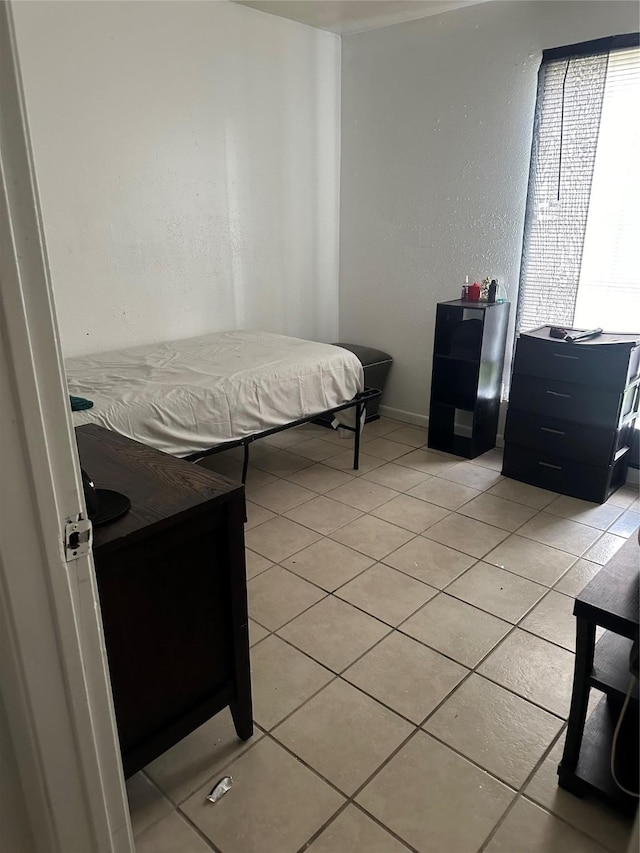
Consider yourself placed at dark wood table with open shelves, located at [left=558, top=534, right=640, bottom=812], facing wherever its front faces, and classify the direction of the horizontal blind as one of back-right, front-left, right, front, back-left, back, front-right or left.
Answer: back-right

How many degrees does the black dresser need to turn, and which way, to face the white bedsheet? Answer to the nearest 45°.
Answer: approximately 90° to its right

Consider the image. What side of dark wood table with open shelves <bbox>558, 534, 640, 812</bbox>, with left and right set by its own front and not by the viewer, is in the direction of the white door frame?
front

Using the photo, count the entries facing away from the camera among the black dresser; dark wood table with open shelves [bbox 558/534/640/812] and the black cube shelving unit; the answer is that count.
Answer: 0

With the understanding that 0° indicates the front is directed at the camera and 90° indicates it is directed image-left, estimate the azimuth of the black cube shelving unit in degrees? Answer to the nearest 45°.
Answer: approximately 45°

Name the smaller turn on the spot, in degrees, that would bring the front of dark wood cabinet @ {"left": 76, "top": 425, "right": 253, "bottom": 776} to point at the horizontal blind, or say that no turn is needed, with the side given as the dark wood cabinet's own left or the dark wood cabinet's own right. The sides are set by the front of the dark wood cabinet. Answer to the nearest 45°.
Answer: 0° — it already faces it

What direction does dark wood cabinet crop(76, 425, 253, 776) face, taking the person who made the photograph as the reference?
facing away from the viewer and to the right of the viewer

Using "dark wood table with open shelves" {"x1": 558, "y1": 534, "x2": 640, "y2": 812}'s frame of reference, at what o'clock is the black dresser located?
The black dresser is roughly at 4 o'clock from the dark wood table with open shelves.

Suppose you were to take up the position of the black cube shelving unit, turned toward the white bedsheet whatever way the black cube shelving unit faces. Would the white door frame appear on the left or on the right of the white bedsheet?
left

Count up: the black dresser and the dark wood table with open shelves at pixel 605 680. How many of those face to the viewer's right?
0

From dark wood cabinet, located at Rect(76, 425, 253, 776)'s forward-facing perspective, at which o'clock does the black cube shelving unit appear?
The black cube shelving unit is roughly at 12 o'clock from the dark wood cabinet.

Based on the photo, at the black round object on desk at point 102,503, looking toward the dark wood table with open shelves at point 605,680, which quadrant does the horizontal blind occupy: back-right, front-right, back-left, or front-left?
front-left

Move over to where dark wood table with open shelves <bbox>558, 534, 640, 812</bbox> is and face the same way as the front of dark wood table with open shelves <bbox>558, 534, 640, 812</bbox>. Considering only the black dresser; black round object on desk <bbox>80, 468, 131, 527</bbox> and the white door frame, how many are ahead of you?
2

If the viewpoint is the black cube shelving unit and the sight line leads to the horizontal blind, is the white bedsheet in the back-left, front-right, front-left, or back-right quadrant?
back-right

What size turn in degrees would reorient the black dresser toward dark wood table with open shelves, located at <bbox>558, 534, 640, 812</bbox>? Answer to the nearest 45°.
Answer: approximately 45° to its left

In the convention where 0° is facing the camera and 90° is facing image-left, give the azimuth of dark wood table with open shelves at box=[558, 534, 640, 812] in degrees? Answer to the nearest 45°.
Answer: approximately 45°
